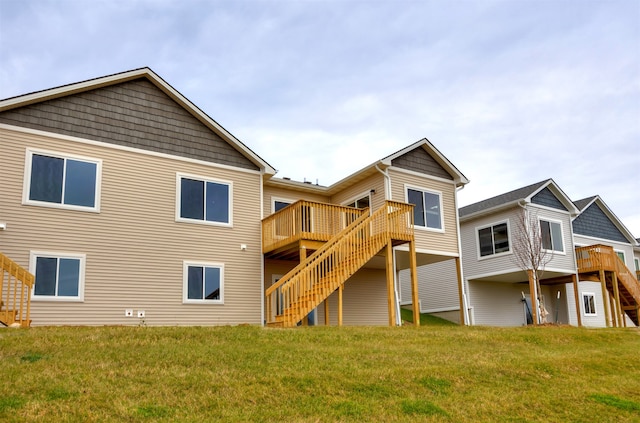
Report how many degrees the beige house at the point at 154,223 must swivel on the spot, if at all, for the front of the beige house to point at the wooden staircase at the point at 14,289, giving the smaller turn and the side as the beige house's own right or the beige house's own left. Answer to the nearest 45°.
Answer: approximately 135° to the beige house's own left

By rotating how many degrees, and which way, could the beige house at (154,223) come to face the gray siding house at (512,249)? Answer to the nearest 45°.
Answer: approximately 45° to its right

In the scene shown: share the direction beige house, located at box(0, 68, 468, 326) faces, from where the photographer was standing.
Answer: facing away from the viewer
